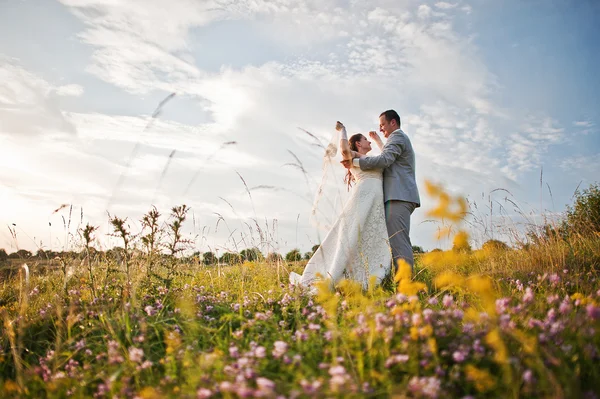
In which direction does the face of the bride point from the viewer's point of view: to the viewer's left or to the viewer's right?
to the viewer's right

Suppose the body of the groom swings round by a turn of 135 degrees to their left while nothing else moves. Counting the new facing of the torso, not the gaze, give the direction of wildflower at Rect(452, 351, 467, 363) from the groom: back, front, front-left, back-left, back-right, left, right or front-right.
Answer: front-right

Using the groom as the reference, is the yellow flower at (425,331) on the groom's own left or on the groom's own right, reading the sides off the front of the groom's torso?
on the groom's own left

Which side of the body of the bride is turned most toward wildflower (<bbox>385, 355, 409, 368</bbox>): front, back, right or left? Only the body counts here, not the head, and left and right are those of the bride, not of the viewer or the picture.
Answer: right

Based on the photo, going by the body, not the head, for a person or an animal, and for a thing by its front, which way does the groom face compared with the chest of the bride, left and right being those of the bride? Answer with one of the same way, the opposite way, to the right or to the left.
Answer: the opposite way

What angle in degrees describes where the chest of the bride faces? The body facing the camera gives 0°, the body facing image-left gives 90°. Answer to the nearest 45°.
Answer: approximately 270°

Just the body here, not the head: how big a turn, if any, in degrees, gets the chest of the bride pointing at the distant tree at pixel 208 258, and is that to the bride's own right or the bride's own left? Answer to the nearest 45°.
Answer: approximately 135° to the bride's own left

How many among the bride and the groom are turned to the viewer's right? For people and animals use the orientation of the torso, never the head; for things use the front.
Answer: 1

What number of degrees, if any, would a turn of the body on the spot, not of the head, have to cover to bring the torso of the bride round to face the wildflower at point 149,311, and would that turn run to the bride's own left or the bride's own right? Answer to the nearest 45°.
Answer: approximately 135° to the bride's own right

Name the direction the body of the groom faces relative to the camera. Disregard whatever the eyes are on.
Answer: to the viewer's left
